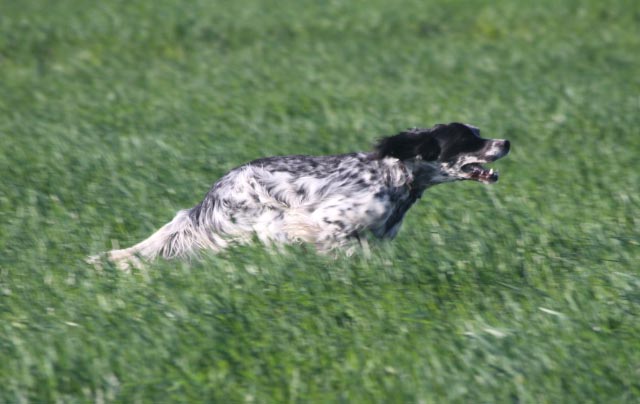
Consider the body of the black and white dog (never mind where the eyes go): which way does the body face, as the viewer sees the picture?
to the viewer's right
